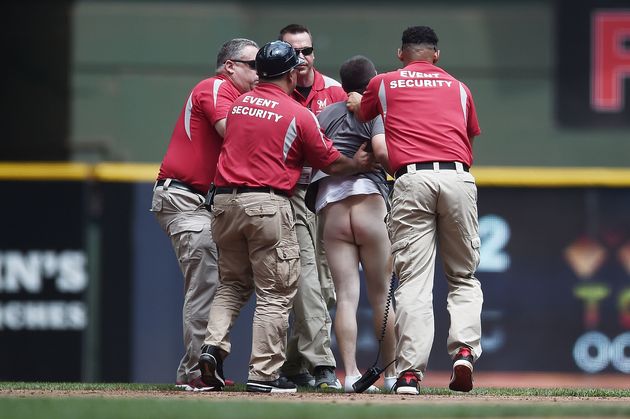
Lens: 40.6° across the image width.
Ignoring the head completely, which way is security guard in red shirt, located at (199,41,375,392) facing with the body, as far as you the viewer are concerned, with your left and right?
facing away from the viewer and to the right of the viewer

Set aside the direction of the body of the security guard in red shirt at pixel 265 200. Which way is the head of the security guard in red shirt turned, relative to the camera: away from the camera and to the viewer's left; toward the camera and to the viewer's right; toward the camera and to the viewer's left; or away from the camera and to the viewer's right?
away from the camera and to the viewer's right
